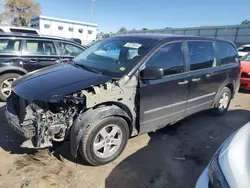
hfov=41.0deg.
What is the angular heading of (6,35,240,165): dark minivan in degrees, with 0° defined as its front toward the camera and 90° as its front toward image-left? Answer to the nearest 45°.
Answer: approximately 45°

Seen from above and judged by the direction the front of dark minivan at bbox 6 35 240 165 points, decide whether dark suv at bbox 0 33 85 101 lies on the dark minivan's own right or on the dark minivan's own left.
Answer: on the dark minivan's own right

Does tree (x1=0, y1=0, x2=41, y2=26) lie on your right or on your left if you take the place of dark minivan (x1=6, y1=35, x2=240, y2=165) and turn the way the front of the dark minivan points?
on your right

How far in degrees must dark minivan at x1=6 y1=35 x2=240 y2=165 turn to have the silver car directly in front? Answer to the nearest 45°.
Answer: approximately 90° to its left
